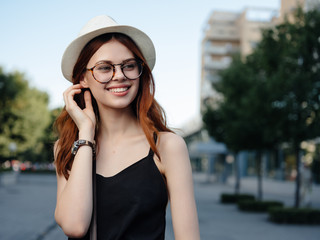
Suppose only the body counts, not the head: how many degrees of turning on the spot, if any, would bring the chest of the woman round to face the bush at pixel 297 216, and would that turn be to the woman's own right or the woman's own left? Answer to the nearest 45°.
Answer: approximately 135° to the woman's own left

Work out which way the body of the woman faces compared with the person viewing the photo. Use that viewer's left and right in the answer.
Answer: facing the viewer

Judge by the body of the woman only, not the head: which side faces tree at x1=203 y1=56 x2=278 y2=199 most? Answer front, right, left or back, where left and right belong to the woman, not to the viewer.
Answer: back

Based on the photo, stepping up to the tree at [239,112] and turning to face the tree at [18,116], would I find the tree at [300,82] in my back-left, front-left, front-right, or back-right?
back-left

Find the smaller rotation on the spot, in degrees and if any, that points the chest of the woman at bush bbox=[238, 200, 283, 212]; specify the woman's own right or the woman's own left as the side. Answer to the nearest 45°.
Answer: approximately 180°

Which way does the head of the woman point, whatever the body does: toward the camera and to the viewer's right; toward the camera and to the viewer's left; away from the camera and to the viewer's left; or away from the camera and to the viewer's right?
toward the camera and to the viewer's right

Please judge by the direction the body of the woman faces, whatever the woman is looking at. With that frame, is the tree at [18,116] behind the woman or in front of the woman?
behind

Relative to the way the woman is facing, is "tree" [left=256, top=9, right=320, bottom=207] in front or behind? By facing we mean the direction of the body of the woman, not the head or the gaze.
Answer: behind
